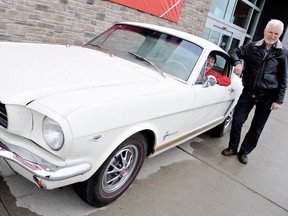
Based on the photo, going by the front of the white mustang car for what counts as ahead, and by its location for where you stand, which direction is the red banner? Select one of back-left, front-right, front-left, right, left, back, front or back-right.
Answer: back-right

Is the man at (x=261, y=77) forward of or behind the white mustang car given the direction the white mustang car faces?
behind

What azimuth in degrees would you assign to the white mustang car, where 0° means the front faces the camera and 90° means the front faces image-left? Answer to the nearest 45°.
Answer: approximately 45°
